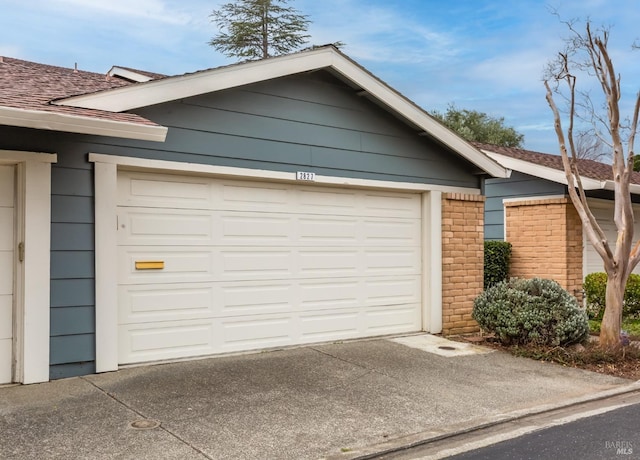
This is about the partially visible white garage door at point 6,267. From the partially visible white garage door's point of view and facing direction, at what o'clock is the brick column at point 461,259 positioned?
The brick column is roughly at 9 o'clock from the partially visible white garage door.

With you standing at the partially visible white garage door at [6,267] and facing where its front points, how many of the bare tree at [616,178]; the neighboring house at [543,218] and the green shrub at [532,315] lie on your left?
3

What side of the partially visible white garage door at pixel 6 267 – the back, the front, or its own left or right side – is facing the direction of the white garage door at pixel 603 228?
left

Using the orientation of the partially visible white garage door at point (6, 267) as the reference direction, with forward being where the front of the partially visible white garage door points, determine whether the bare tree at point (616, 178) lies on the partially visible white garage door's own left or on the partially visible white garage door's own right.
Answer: on the partially visible white garage door's own left

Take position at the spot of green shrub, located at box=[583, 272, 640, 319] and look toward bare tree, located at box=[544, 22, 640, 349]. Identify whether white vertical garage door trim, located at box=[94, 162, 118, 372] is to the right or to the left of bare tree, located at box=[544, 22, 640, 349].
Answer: right

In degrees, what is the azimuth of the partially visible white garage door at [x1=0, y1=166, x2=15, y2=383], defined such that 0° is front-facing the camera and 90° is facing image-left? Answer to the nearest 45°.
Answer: approximately 0°

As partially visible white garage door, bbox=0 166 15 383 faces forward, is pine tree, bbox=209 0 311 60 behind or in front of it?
behind

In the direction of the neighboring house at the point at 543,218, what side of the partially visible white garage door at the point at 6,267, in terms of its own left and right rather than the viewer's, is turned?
left
